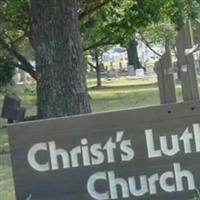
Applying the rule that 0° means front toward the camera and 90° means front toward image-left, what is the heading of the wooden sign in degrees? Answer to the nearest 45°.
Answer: approximately 0°

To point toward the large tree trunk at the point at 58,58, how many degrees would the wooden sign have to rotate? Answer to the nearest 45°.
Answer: approximately 180°
